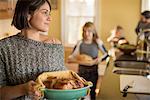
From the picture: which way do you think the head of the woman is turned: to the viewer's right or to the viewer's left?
to the viewer's right

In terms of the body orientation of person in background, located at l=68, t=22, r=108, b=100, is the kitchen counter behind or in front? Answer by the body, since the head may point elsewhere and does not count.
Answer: in front

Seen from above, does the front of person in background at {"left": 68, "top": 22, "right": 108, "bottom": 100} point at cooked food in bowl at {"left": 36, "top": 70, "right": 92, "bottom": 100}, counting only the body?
yes

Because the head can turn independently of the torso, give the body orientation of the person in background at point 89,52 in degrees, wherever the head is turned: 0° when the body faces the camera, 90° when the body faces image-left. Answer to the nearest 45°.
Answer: approximately 0°

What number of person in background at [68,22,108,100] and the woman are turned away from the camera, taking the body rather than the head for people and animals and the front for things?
0

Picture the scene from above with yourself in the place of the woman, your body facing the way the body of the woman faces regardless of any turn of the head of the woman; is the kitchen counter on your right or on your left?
on your left

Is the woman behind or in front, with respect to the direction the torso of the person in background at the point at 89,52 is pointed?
in front

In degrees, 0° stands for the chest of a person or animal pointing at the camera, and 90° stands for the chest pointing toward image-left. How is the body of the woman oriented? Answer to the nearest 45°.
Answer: approximately 315°

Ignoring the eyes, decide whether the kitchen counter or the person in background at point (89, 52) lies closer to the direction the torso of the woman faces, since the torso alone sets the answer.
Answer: the kitchen counter
